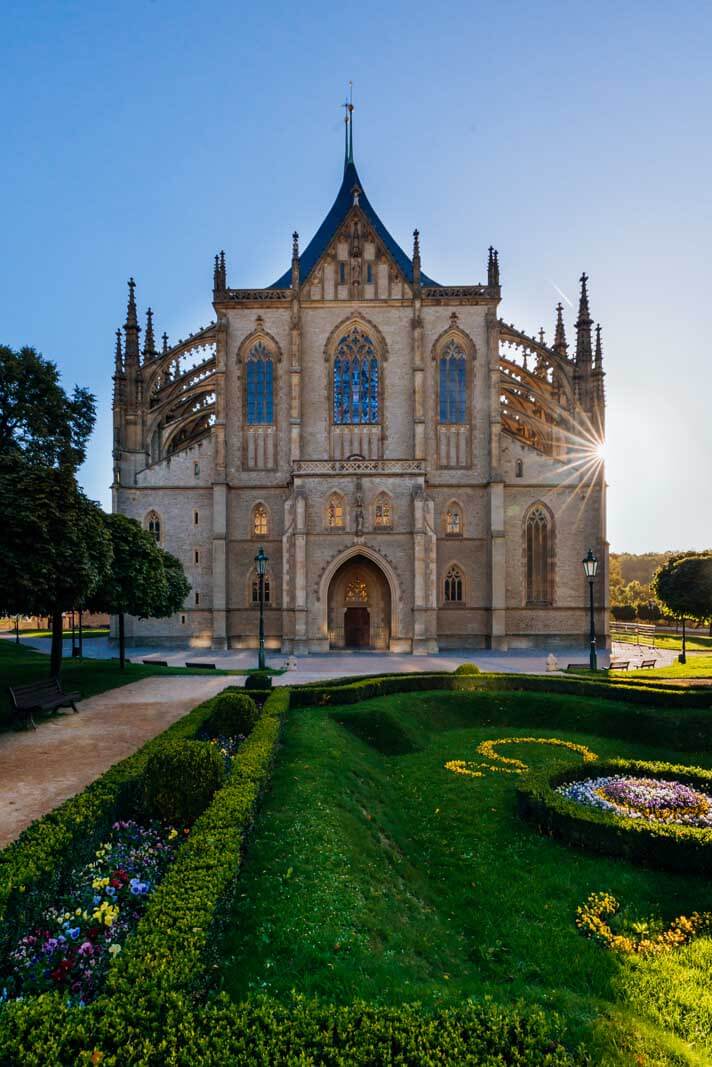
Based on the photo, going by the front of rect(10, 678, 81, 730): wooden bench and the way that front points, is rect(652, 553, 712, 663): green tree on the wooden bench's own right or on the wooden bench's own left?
on the wooden bench's own left

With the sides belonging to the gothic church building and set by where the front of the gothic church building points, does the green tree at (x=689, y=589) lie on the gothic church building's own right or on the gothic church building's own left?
on the gothic church building's own left

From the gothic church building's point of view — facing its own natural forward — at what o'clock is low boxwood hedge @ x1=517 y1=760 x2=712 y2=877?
The low boxwood hedge is roughly at 12 o'clock from the gothic church building.

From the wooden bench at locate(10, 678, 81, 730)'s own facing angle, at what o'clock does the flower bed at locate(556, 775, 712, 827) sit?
The flower bed is roughly at 12 o'clock from the wooden bench.

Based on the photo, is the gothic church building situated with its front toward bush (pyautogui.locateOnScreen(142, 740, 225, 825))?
yes

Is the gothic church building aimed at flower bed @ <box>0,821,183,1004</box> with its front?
yes

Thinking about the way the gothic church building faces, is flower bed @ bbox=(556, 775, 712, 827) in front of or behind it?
in front

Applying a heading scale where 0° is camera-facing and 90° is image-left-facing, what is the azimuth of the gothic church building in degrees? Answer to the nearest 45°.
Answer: approximately 0°

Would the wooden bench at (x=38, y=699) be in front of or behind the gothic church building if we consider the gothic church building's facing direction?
in front

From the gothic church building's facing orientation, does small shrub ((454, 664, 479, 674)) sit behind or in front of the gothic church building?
in front

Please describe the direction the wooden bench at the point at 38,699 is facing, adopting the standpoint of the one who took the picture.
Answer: facing the viewer and to the right of the viewer

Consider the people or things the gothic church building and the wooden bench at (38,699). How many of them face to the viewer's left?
0

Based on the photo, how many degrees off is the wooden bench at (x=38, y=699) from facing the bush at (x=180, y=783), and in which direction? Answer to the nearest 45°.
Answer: approximately 45° to its right
